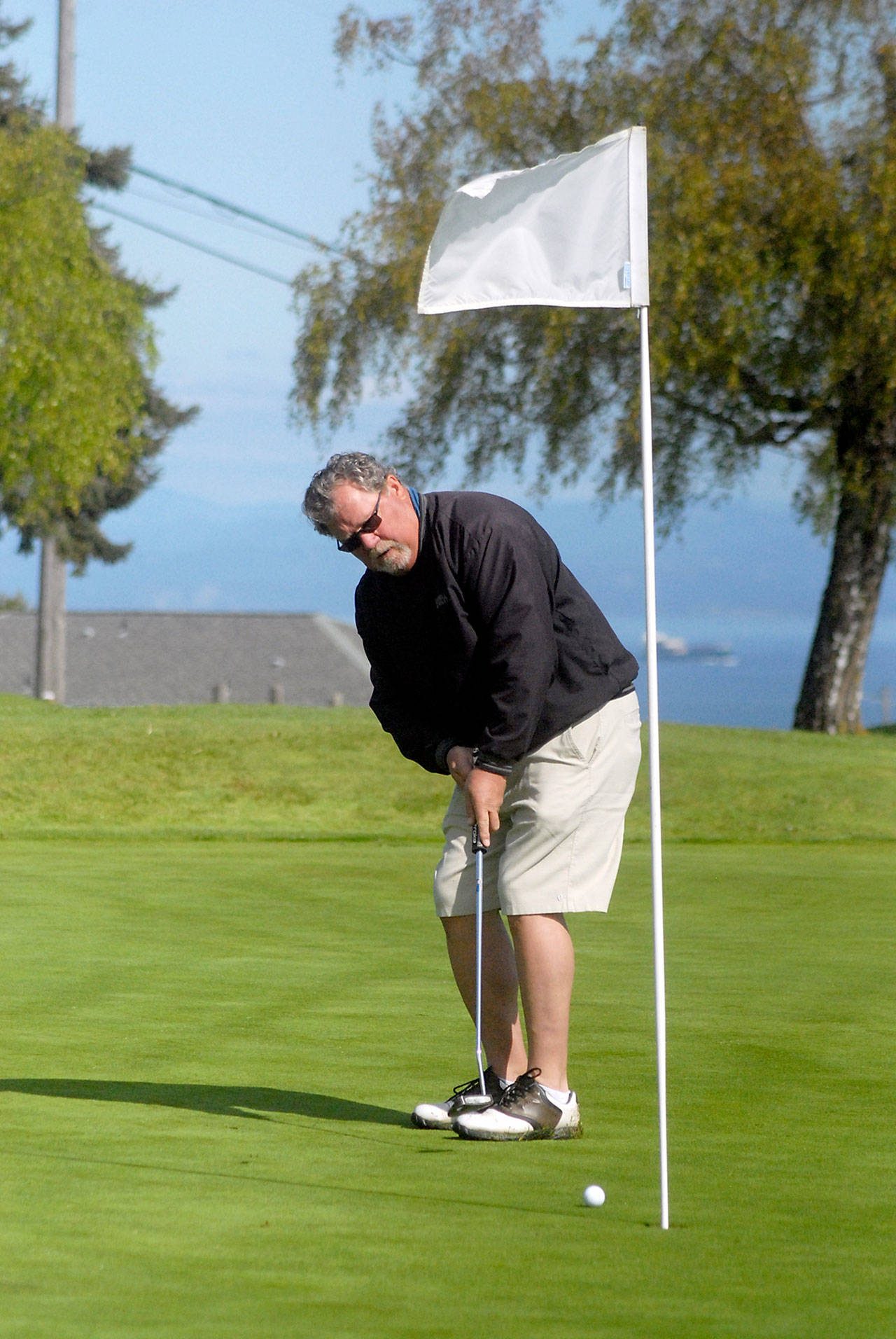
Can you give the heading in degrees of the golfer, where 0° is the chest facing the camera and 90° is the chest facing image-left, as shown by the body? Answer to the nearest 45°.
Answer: approximately 45°

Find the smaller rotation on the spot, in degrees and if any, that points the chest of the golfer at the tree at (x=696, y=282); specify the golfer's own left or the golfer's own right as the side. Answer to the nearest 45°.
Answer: approximately 135° to the golfer's own right

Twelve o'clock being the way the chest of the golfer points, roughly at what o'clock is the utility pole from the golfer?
The utility pole is roughly at 4 o'clock from the golfer.
